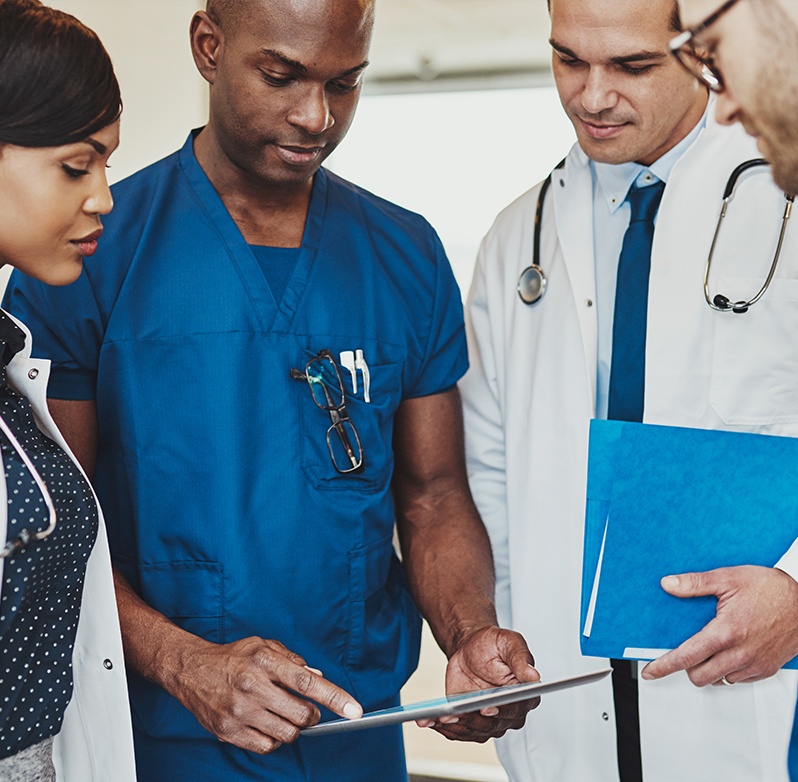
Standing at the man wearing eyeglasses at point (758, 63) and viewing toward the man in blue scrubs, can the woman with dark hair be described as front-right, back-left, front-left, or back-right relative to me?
front-left

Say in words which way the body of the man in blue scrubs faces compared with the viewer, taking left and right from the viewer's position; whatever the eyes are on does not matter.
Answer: facing the viewer

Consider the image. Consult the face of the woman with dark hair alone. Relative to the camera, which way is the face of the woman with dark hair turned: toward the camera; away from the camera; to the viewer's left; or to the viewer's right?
to the viewer's right

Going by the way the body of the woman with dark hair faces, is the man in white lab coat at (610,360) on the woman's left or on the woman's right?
on the woman's left

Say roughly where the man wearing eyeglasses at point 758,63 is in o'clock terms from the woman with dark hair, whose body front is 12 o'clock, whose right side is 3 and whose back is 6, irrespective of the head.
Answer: The man wearing eyeglasses is roughly at 12 o'clock from the woman with dark hair.

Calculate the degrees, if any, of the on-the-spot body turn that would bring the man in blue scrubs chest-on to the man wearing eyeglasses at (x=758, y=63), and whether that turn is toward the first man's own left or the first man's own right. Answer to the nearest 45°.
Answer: approximately 45° to the first man's own left

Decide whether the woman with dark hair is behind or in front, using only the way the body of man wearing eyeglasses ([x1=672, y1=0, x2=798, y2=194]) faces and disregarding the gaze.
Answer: in front

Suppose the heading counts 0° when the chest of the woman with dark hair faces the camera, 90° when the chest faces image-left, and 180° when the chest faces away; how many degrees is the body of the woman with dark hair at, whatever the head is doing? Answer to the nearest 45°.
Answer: approximately 315°

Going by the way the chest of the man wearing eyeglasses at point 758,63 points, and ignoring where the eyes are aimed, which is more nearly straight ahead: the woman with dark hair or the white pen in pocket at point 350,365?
the woman with dark hair

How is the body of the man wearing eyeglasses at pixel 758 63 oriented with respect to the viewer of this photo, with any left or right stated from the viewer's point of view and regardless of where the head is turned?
facing to the left of the viewer

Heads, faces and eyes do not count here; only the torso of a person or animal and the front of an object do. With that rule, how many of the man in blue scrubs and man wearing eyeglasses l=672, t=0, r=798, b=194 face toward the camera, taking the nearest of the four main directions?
1

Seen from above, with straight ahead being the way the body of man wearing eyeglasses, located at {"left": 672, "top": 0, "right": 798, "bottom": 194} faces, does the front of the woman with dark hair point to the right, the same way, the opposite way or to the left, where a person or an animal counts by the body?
the opposite way

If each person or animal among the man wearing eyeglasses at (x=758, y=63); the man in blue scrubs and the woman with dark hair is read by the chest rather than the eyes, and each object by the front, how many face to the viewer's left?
1

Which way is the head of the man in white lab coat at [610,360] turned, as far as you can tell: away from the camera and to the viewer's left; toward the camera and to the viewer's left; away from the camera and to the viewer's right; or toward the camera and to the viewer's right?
toward the camera and to the viewer's left
